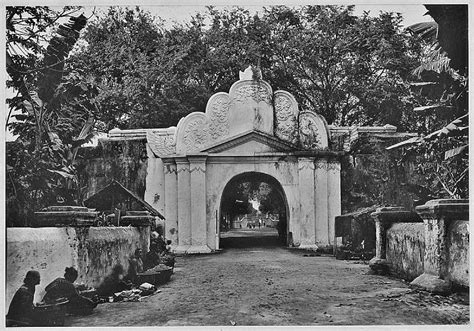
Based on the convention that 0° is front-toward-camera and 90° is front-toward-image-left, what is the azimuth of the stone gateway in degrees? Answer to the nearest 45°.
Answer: approximately 0°
